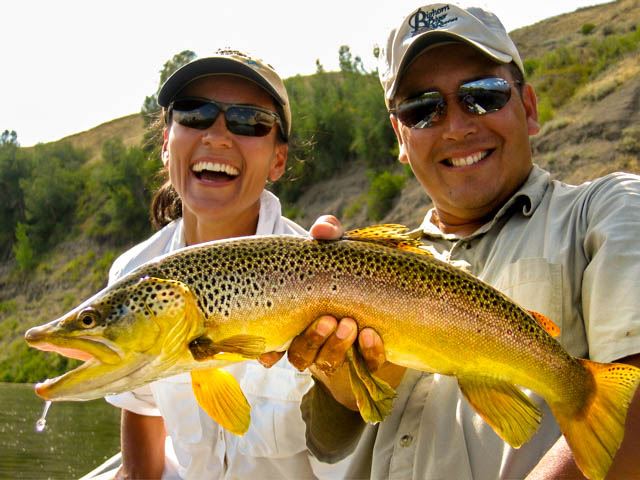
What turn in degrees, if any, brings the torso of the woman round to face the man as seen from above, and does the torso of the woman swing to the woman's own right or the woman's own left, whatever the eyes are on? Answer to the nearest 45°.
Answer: approximately 45° to the woman's own left

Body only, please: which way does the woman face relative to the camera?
toward the camera

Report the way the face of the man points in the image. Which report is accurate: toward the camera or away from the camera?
toward the camera
